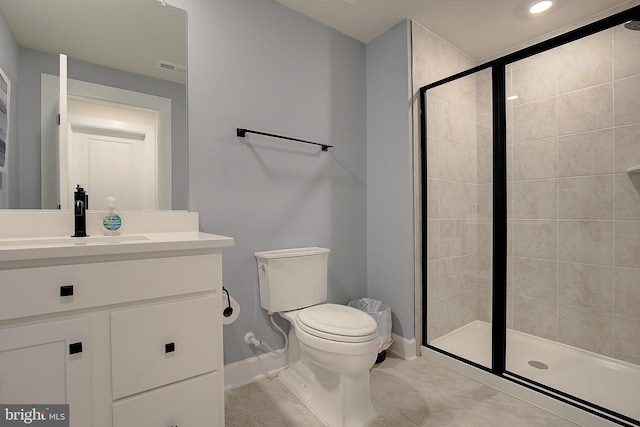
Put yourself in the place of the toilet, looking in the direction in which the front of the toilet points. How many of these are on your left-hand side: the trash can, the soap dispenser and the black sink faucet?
1

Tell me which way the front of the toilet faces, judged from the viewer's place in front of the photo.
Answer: facing the viewer and to the right of the viewer

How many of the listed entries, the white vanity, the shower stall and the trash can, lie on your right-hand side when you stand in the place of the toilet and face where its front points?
1

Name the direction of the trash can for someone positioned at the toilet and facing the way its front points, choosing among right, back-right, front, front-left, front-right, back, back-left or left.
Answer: left

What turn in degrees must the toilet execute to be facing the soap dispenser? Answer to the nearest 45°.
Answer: approximately 135° to its right

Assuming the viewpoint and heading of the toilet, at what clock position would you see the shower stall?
The shower stall is roughly at 10 o'clock from the toilet.

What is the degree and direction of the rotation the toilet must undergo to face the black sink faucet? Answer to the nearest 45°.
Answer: approximately 135° to its right

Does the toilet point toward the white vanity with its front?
no
